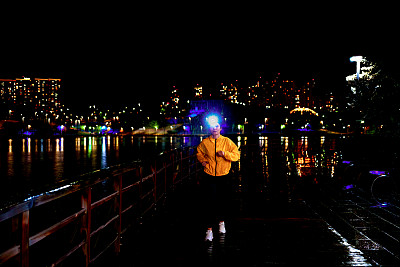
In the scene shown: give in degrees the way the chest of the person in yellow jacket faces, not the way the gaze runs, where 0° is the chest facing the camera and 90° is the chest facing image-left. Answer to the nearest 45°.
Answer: approximately 0°

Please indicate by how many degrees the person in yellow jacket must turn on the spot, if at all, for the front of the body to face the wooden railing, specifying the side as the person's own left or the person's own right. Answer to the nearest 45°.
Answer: approximately 90° to the person's own right
